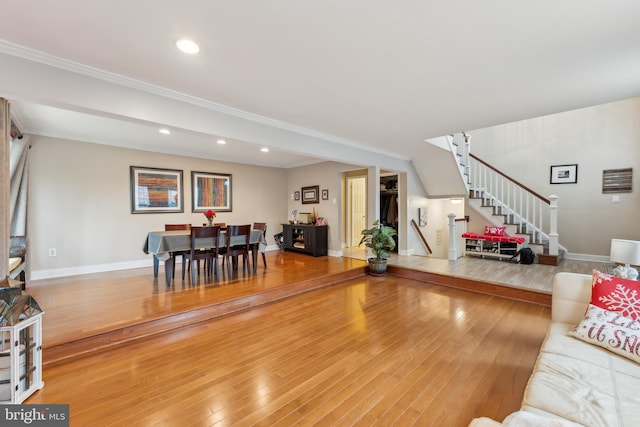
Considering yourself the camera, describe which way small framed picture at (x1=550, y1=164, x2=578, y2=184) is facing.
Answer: facing the viewer

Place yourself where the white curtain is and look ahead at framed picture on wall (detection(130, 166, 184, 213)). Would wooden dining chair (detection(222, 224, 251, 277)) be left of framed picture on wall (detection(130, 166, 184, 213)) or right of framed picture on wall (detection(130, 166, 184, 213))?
right

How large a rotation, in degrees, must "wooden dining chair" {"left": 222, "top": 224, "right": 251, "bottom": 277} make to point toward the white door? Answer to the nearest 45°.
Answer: approximately 90° to its right

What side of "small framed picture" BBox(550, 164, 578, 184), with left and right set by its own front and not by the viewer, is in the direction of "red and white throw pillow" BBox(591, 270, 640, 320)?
front

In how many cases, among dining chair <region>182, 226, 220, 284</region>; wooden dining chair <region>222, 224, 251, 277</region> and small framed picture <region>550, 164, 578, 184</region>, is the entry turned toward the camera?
1

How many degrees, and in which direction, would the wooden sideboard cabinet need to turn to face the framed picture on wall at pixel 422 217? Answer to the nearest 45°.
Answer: approximately 135° to its left

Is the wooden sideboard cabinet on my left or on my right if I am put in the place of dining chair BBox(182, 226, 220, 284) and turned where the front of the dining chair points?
on my right

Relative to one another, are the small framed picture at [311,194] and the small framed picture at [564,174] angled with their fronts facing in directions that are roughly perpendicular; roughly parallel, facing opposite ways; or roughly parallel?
roughly parallel

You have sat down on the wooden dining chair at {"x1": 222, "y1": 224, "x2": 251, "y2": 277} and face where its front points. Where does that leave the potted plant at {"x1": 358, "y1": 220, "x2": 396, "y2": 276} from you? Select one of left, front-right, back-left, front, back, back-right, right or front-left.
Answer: back-right

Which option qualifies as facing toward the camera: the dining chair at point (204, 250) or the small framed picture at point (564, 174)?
the small framed picture

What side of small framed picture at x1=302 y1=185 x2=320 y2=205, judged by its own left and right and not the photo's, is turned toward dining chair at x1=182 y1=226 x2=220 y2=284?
front

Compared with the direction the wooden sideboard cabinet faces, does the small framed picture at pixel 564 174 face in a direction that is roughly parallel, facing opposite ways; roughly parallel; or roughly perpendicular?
roughly parallel

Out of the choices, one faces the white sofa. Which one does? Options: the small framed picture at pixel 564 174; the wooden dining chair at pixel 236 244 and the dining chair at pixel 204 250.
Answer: the small framed picture

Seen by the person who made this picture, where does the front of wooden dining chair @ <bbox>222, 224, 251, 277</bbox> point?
facing away from the viewer and to the left of the viewer

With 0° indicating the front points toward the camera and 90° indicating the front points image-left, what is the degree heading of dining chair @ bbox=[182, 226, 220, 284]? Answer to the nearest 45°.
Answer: approximately 135°
